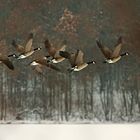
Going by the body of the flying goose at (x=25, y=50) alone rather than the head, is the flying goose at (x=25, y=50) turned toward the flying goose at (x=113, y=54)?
yes

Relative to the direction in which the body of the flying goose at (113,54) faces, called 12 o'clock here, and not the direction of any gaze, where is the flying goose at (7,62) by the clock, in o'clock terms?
the flying goose at (7,62) is roughly at 6 o'clock from the flying goose at (113,54).

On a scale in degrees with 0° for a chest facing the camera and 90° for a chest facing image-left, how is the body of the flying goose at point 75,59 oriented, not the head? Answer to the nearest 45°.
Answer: approximately 270°

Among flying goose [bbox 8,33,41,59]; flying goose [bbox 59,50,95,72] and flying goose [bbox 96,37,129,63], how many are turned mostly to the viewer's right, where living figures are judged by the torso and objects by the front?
3

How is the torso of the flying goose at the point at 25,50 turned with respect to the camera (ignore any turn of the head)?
to the viewer's right

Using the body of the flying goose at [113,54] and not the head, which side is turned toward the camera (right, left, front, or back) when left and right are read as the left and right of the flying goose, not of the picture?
right
